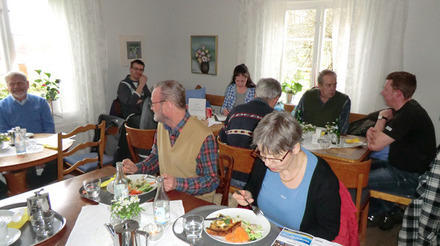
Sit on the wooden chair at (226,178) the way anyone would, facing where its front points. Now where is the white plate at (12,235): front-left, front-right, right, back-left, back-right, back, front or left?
front

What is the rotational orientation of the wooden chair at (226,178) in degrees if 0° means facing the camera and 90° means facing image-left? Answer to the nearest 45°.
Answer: approximately 45°

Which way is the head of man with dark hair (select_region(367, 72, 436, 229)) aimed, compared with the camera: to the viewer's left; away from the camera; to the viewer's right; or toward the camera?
to the viewer's left

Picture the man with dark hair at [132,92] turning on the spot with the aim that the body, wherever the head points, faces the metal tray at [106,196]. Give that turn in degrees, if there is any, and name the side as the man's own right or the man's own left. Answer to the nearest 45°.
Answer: approximately 45° to the man's own right

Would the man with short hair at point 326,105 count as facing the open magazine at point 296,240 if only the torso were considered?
yes

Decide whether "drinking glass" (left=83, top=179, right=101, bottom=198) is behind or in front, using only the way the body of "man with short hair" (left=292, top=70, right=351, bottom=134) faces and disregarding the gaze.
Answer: in front

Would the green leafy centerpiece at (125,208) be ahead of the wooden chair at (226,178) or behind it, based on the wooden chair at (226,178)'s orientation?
ahead

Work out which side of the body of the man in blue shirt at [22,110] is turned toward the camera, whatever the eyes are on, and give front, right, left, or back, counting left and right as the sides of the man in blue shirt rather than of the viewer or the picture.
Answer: front

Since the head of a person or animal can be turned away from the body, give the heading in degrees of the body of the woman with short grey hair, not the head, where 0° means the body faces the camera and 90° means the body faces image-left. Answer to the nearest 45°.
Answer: approximately 45°

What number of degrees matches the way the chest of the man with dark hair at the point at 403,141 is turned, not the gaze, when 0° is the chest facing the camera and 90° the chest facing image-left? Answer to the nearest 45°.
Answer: approximately 90°

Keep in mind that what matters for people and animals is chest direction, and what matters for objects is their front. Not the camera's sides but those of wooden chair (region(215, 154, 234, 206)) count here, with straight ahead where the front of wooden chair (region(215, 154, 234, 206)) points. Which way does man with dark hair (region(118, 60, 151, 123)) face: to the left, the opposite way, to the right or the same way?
to the left

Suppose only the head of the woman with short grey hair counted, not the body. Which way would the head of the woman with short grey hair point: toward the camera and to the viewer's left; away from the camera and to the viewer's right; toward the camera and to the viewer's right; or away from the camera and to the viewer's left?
toward the camera and to the viewer's left
